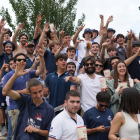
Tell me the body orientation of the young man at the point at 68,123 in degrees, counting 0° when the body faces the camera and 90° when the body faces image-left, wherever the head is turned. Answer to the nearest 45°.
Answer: approximately 315°

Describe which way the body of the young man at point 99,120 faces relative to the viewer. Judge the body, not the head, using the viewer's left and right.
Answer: facing the viewer and to the right of the viewer

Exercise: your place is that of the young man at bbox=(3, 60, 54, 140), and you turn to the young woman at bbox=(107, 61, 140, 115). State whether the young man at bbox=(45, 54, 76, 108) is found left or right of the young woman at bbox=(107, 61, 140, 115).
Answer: left

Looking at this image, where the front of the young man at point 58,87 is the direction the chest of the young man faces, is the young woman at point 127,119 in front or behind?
in front

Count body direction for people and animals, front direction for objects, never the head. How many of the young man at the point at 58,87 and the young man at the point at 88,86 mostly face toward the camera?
2

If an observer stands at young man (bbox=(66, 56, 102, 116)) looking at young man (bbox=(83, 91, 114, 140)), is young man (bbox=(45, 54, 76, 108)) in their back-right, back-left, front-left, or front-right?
back-right
